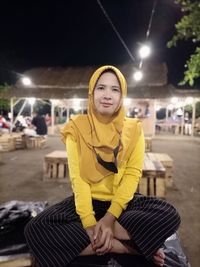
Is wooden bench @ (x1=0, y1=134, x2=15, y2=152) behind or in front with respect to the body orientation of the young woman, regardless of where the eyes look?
behind

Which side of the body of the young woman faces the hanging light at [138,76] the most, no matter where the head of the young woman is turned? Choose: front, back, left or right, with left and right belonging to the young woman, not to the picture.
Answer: back

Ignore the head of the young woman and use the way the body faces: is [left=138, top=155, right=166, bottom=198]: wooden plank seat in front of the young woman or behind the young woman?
behind

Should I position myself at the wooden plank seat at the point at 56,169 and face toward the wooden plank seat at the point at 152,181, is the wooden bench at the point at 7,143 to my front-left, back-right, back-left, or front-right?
back-left

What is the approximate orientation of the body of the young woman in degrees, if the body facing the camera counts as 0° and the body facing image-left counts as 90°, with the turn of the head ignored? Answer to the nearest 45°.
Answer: approximately 0°

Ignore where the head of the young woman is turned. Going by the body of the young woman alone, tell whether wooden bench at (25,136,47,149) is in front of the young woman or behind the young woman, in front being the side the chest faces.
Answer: behind

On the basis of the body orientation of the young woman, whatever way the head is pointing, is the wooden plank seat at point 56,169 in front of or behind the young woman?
behind
